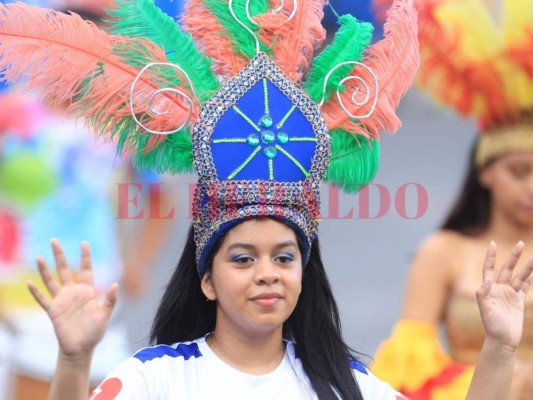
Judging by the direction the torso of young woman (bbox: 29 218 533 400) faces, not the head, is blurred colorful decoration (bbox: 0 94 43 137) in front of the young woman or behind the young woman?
behind

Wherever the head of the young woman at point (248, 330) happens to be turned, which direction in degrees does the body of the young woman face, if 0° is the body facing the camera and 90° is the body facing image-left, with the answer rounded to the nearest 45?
approximately 0°
